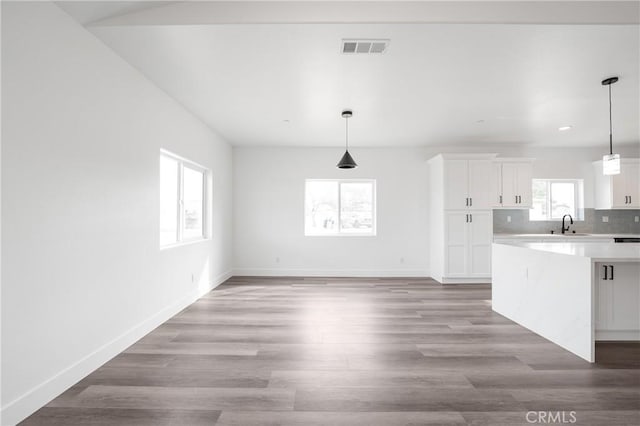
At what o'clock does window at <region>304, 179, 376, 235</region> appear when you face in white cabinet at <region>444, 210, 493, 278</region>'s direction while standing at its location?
The window is roughly at 3 o'clock from the white cabinet.

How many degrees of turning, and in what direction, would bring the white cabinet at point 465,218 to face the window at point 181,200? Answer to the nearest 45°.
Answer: approximately 45° to its right

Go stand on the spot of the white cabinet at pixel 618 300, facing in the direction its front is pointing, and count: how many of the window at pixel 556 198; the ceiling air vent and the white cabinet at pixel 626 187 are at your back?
2

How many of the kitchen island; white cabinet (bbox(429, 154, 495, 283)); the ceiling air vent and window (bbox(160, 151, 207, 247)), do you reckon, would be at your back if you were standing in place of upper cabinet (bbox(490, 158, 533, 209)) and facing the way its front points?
0

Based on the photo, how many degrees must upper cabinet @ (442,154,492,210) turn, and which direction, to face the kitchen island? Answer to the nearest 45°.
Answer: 0° — it already faces it

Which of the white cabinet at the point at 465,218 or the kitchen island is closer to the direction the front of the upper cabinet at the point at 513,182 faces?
the kitchen island

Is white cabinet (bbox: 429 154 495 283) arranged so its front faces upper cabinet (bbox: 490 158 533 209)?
no

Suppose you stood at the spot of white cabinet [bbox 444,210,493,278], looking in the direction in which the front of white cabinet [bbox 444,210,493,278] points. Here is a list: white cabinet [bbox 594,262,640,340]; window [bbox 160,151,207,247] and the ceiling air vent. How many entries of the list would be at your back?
0

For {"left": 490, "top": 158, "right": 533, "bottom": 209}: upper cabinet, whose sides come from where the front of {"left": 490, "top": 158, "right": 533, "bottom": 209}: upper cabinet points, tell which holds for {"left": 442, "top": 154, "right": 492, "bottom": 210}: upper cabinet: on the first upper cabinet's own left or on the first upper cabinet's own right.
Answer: on the first upper cabinet's own right

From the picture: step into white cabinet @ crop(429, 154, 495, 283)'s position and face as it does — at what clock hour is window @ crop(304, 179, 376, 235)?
The window is roughly at 3 o'clock from the white cabinet.

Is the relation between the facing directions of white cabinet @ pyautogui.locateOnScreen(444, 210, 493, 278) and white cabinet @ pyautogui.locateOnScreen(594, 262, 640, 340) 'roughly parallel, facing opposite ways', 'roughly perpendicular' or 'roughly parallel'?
roughly parallel

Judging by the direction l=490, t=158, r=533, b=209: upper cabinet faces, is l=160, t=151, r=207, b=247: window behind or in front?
in front

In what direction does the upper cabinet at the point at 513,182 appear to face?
toward the camera

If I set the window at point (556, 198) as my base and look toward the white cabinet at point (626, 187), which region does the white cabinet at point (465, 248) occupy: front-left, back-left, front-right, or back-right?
back-right

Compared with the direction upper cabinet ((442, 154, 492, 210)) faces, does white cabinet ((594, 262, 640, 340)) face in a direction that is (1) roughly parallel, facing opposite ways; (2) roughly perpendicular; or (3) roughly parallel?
roughly parallel

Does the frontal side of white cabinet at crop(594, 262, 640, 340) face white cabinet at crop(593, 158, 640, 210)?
no

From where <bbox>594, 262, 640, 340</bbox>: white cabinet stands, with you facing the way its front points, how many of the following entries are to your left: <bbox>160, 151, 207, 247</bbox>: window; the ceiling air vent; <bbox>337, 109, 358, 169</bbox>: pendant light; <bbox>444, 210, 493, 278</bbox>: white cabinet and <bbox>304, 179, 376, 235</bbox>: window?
0

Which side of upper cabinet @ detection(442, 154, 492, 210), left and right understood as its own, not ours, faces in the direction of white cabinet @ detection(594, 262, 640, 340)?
front

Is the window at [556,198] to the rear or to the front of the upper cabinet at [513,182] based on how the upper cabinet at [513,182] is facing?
to the rear

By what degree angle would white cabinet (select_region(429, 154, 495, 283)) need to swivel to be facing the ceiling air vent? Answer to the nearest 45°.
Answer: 0° — it already faces it
